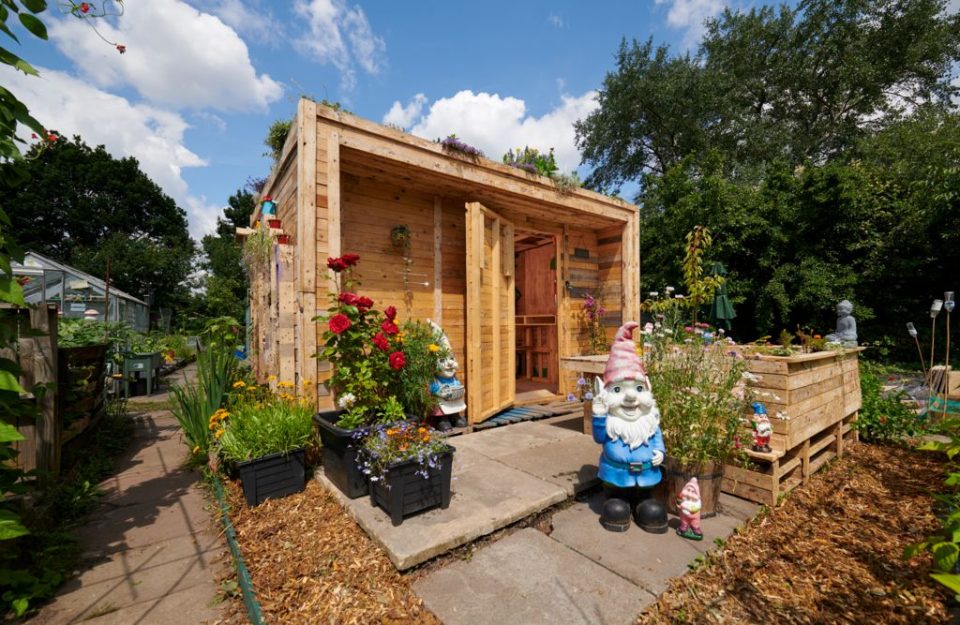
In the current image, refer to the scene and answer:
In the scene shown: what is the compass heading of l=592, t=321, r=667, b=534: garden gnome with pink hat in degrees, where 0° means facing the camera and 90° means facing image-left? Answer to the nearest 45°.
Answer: approximately 0°

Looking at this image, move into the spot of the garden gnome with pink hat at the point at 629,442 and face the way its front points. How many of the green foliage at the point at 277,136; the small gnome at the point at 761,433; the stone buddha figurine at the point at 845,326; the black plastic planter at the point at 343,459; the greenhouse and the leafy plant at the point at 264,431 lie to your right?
4

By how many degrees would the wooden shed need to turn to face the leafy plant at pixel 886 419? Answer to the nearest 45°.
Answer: approximately 45° to its left

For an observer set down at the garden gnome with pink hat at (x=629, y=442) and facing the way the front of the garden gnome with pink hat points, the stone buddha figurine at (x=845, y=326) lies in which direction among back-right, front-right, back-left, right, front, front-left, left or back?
back-left

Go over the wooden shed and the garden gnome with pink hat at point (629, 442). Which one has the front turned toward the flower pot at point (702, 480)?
the wooden shed

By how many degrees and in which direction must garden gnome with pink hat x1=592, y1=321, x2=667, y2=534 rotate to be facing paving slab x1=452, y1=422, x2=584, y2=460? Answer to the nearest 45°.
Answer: approximately 135° to its right

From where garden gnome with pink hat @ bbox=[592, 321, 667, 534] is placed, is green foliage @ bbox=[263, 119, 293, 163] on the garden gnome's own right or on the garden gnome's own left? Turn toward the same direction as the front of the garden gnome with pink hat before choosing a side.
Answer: on the garden gnome's own right

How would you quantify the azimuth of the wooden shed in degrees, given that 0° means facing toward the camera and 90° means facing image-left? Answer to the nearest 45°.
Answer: approximately 315°

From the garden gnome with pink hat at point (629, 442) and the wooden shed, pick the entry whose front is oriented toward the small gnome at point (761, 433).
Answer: the wooden shed

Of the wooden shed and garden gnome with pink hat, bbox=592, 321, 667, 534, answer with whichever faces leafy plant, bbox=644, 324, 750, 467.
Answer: the wooden shed
